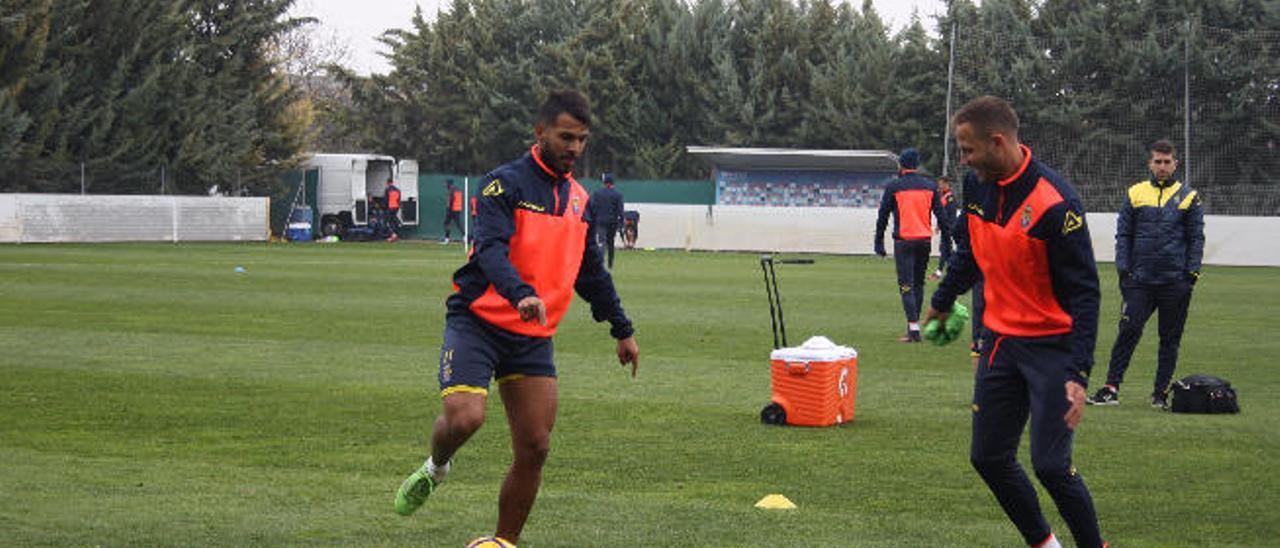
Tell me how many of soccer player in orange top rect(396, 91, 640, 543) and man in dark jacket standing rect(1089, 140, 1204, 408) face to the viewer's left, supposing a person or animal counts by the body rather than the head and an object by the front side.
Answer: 0

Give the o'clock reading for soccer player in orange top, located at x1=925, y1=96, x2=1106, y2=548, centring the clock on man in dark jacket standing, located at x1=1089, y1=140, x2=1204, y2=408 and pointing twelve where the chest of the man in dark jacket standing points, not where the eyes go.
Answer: The soccer player in orange top is roughly at 12 o'clock from the man in dark jacket standing.

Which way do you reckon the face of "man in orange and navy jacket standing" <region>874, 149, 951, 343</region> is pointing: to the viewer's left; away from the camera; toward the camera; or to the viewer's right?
away from the camera

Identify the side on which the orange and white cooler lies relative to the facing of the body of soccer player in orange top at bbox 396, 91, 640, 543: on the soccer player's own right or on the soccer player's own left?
on the soccer player's own left

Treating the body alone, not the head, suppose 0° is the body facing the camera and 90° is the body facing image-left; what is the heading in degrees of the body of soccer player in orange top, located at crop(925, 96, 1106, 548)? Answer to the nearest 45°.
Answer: approximately 45°

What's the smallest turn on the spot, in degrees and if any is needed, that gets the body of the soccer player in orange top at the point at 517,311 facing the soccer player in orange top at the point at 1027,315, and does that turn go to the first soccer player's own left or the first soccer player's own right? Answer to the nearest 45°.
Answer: approximately 45° to the first soccer player's own left

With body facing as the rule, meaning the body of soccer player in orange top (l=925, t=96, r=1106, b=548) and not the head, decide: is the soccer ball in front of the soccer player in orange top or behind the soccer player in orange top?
in front

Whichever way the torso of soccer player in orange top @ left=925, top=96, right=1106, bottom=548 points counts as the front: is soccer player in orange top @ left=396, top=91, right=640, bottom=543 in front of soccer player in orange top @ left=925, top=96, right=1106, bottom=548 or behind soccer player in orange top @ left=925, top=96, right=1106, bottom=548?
in front

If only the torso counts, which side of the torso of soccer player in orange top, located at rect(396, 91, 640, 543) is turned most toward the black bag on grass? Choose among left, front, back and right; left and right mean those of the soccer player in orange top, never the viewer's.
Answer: left

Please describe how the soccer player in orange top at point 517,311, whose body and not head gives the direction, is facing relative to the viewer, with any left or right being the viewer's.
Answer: facing the viewer and to the right of the viewer
